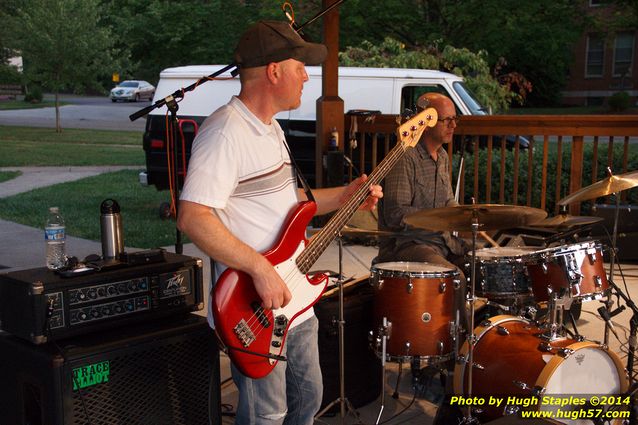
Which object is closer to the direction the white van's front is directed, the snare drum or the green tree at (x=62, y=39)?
the snare drum

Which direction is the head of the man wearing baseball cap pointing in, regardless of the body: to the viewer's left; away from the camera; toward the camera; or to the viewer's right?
to the viewer's right

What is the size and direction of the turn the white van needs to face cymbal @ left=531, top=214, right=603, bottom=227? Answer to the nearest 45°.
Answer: approximately 90° to its right

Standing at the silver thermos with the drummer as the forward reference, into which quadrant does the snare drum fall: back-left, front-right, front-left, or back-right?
front-right

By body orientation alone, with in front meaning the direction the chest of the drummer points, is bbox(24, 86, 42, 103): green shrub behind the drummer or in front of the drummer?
behind

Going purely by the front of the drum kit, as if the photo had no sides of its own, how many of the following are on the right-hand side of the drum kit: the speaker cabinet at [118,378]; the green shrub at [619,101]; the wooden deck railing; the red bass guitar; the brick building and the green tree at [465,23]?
2

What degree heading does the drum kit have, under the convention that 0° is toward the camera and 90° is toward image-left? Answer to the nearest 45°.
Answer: approximately 315°

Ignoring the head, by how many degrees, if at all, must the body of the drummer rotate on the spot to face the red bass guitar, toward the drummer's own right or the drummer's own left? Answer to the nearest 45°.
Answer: approximately 45° to the drummer's own right

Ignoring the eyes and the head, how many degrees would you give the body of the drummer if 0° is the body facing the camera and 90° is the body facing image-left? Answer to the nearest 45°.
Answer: approximately 315°

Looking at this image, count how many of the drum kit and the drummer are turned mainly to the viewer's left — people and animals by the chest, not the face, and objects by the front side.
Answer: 0

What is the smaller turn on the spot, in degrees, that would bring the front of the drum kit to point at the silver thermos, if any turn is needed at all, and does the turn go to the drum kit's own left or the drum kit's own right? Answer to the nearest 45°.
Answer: approximately 90° to the drum kit's own right

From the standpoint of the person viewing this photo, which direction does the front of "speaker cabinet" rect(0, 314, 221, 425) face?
facing the viewer and to the right of the viewer

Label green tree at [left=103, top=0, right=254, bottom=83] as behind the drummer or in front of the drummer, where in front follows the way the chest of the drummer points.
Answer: behind

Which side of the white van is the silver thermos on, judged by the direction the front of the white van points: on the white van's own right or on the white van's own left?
on the white van's own right

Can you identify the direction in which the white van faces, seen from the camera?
facing to the right of the viewer

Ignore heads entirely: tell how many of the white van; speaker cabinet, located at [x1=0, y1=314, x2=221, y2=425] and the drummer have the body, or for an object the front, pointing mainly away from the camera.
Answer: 0

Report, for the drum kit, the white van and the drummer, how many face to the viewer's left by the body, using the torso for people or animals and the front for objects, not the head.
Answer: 0
